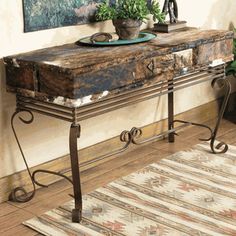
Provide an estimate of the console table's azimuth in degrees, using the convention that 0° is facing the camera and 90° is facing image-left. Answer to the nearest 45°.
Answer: approximately 315°
